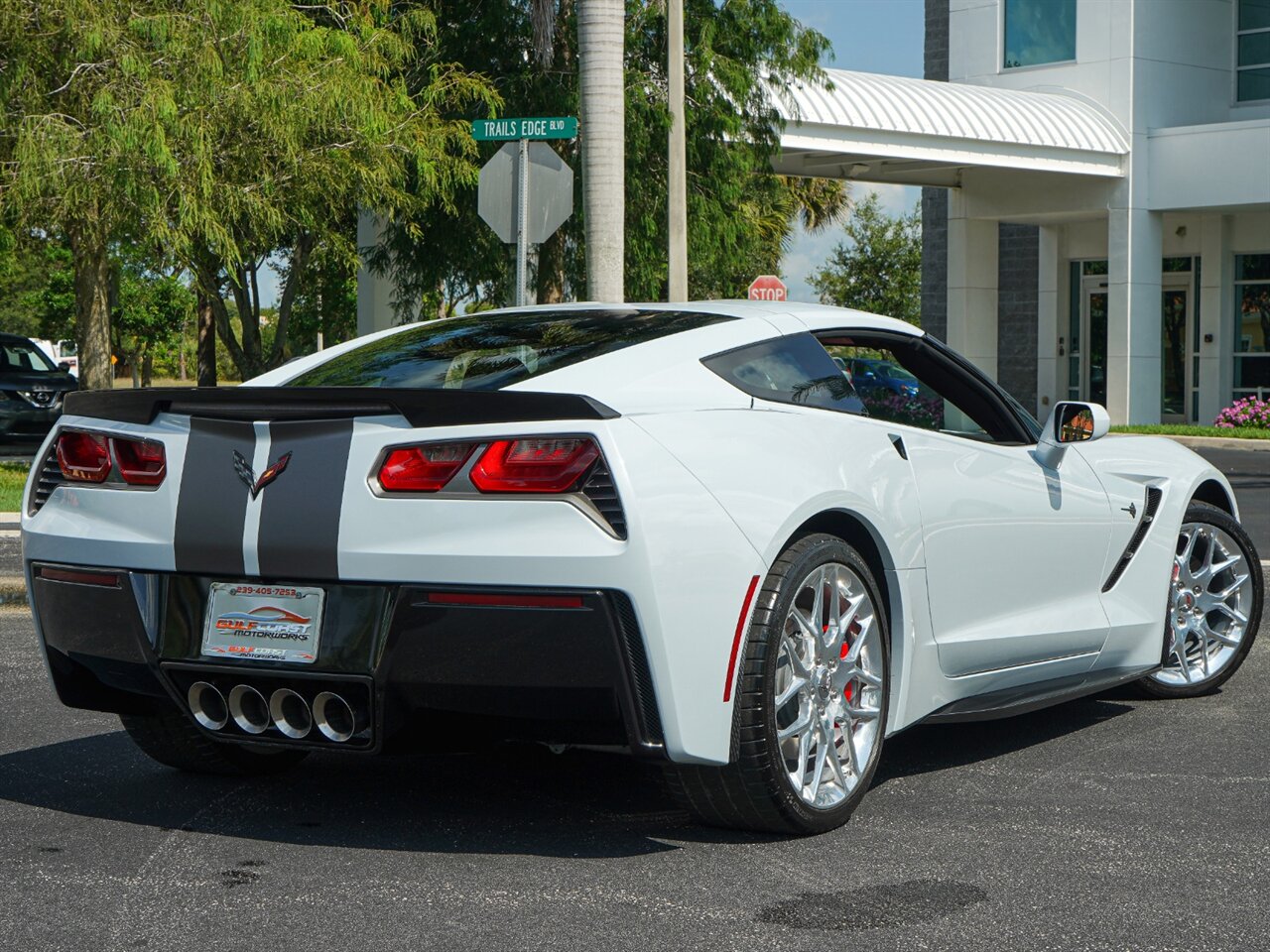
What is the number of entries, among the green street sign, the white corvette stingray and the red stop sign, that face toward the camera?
2

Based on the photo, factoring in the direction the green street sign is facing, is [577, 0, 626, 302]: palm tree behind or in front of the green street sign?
behind

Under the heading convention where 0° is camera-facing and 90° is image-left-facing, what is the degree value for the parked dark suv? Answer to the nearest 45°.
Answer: approximately 315°

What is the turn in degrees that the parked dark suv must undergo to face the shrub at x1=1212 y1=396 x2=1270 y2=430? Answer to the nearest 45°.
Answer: approximately 45° to its left

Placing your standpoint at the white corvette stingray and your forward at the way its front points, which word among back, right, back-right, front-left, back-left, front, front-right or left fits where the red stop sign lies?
front-left

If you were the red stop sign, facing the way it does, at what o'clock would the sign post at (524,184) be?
The sign post is roughly at 12 o'clock from the red stop sign.

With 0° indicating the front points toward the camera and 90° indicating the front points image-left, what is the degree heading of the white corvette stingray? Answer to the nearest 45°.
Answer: approximately 225°

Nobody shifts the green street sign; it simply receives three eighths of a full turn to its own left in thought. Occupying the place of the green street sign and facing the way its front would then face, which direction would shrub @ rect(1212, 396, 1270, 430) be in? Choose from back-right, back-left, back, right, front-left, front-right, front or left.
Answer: front

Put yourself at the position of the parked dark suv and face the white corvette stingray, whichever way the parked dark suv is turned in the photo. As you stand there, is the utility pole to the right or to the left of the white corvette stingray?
left

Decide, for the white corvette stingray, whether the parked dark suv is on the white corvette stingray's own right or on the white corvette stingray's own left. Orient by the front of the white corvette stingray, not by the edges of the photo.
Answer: on the white corvette stingray's own left

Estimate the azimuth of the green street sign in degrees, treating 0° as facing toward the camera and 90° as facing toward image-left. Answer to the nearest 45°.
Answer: approximately 0°

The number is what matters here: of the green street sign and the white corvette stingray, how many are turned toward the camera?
1

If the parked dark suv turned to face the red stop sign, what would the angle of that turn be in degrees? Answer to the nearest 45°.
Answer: approximately 45° to its left
